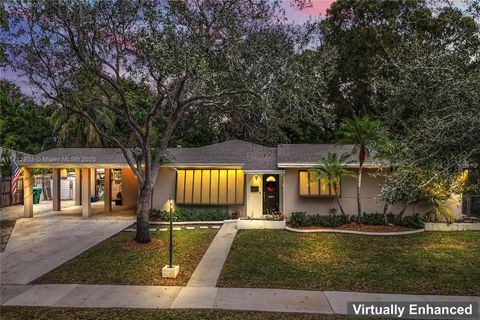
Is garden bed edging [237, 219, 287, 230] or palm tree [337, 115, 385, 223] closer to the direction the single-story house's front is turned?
the garden bed edging

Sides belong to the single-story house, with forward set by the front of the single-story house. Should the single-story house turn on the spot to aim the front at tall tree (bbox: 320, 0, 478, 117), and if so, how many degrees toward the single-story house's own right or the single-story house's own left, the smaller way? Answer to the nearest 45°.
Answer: approximately 135° to the single-story house's own left

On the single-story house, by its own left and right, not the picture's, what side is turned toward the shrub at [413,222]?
left

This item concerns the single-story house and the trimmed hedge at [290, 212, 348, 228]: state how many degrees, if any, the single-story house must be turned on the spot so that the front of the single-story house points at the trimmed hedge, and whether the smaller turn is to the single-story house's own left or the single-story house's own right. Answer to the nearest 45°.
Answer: approximately 45° to the single-story house's own left

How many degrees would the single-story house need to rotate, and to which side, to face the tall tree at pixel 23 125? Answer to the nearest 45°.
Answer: approximately 135° to its right

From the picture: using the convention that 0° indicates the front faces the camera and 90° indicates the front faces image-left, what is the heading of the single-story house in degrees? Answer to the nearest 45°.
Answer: approximately 0°

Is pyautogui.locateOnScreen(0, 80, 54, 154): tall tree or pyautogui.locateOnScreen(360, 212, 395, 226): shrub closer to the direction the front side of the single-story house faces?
the shrub
